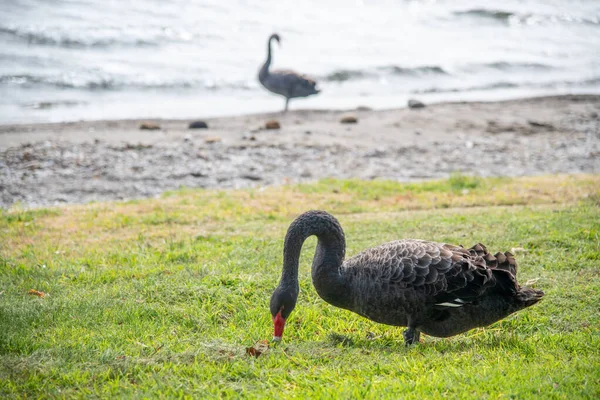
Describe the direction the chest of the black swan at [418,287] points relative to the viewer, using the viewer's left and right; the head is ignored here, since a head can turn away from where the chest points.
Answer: facing to the left of the viewer

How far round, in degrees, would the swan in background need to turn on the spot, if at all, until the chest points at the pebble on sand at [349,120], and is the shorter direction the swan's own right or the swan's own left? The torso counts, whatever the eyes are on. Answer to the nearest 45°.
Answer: approximately 135° to the swan's own left

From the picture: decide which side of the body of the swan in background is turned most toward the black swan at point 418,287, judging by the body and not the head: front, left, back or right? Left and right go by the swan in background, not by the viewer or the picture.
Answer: left

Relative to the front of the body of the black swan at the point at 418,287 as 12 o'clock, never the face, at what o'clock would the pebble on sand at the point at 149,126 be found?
The pebble on sand is roughly at 2 o'clock from the black swan.

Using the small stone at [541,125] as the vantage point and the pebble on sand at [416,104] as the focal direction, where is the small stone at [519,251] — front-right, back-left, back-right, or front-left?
back-left

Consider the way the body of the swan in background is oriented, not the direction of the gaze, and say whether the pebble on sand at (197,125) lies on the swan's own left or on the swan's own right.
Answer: on the swan's own left

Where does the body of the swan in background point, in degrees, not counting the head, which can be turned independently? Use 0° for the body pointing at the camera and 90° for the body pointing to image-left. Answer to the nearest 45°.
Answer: approximately 90°

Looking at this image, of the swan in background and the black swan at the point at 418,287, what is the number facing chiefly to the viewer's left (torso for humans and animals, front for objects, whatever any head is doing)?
2

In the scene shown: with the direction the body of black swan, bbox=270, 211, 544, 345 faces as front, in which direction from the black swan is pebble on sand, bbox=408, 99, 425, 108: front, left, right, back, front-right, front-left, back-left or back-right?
right

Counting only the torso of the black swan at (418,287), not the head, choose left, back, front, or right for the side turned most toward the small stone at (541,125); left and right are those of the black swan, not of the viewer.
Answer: right

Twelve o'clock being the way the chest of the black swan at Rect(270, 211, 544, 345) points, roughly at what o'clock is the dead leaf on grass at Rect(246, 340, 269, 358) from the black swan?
The dead leaf on grass is roughly at 11 o'clock from the black swan.

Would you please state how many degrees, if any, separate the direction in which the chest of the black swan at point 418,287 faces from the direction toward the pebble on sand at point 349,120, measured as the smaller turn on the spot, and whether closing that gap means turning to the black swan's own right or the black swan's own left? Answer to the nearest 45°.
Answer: approximately 90° to the black swan's own right

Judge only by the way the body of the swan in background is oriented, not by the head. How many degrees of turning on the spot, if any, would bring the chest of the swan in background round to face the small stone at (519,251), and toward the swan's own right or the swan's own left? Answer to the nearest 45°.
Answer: approximately 90° to the swan's own left
